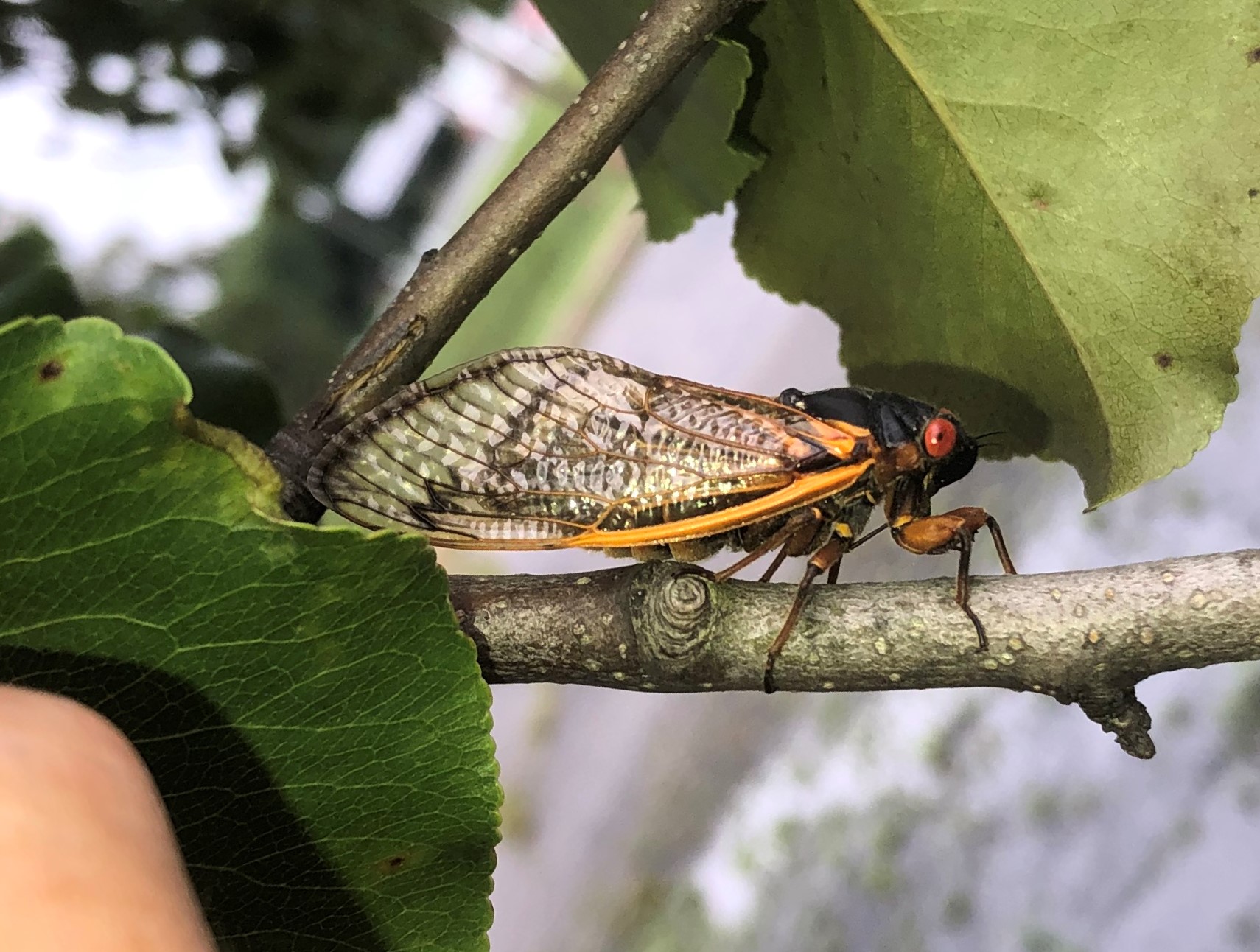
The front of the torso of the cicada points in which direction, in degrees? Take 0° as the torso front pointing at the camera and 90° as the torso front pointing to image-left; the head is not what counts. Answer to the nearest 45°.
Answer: approximately 270°
